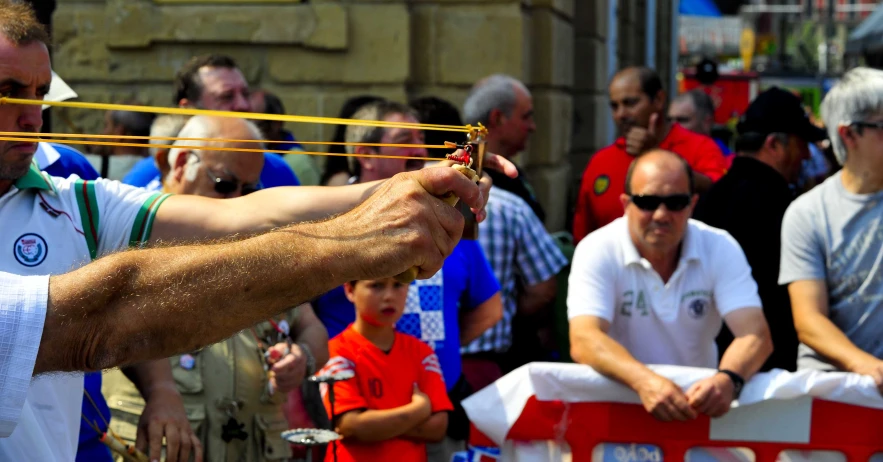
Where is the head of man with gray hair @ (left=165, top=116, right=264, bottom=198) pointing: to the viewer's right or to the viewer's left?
to the viewer's right

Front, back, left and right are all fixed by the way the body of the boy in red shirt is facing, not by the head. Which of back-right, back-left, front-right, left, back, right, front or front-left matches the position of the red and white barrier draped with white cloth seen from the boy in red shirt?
front-left

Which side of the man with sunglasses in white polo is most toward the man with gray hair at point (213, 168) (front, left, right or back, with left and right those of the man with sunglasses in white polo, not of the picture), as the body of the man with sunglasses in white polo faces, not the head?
right

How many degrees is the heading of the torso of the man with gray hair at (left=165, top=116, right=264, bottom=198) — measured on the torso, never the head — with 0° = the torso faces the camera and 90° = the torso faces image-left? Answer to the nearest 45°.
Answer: approximately 315°

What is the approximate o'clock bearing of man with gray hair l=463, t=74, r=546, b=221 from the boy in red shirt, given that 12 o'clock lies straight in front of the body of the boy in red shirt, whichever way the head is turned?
The man with gray hair is roughly at 8 o'clock from the boy in red shirt.
